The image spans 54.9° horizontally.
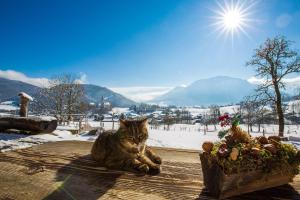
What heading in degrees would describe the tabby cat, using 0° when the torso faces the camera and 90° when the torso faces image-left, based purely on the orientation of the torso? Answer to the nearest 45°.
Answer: approximately 315°

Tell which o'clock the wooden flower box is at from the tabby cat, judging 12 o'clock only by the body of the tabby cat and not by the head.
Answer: The wooden flower box is roughly at 12 o'clock from the tabby cat.

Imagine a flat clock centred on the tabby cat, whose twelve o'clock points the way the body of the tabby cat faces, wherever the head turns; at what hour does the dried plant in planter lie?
The dried plant in planter is roughly at 12 o'clock from the tabby cat.
